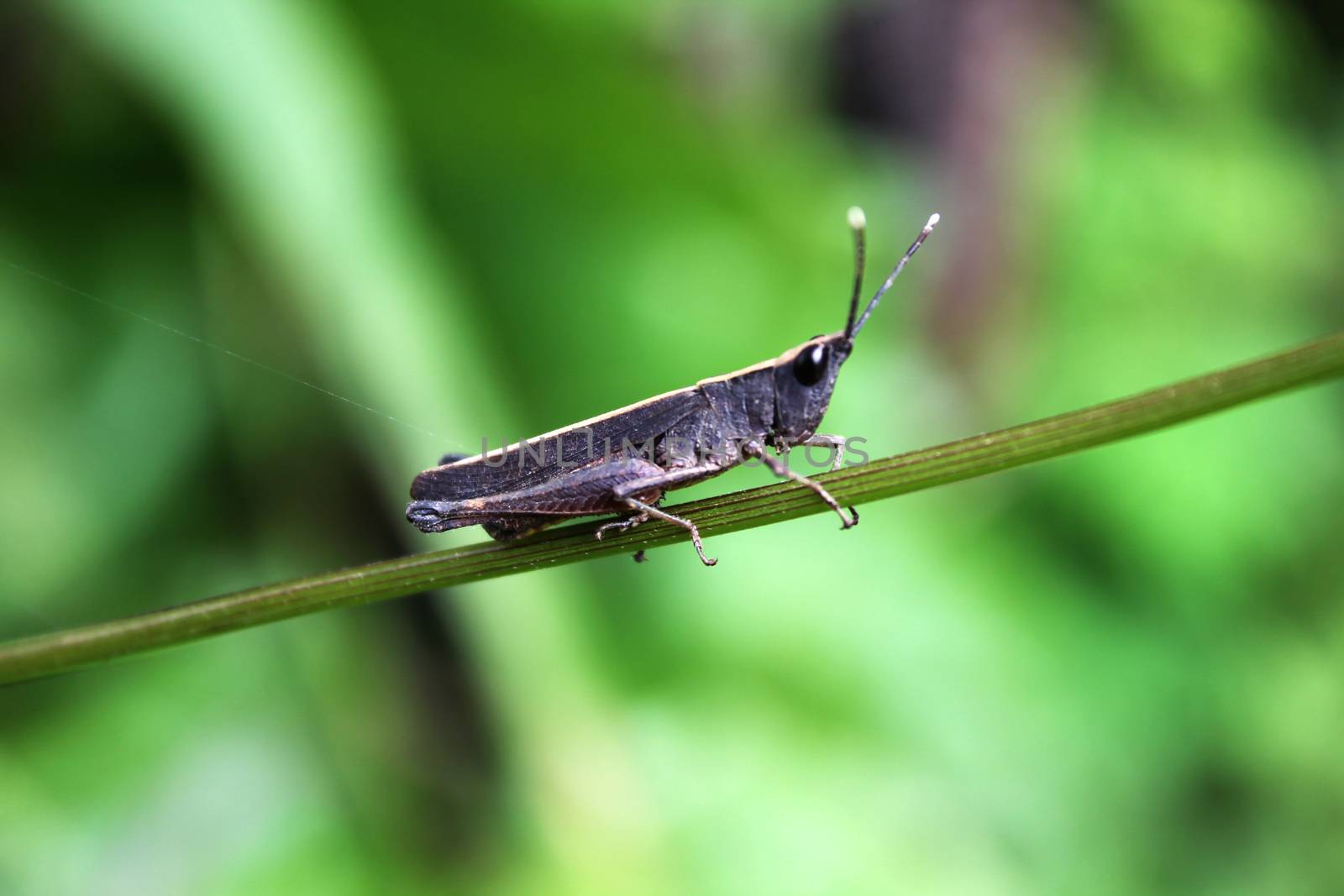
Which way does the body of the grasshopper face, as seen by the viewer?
to the viewer's right
